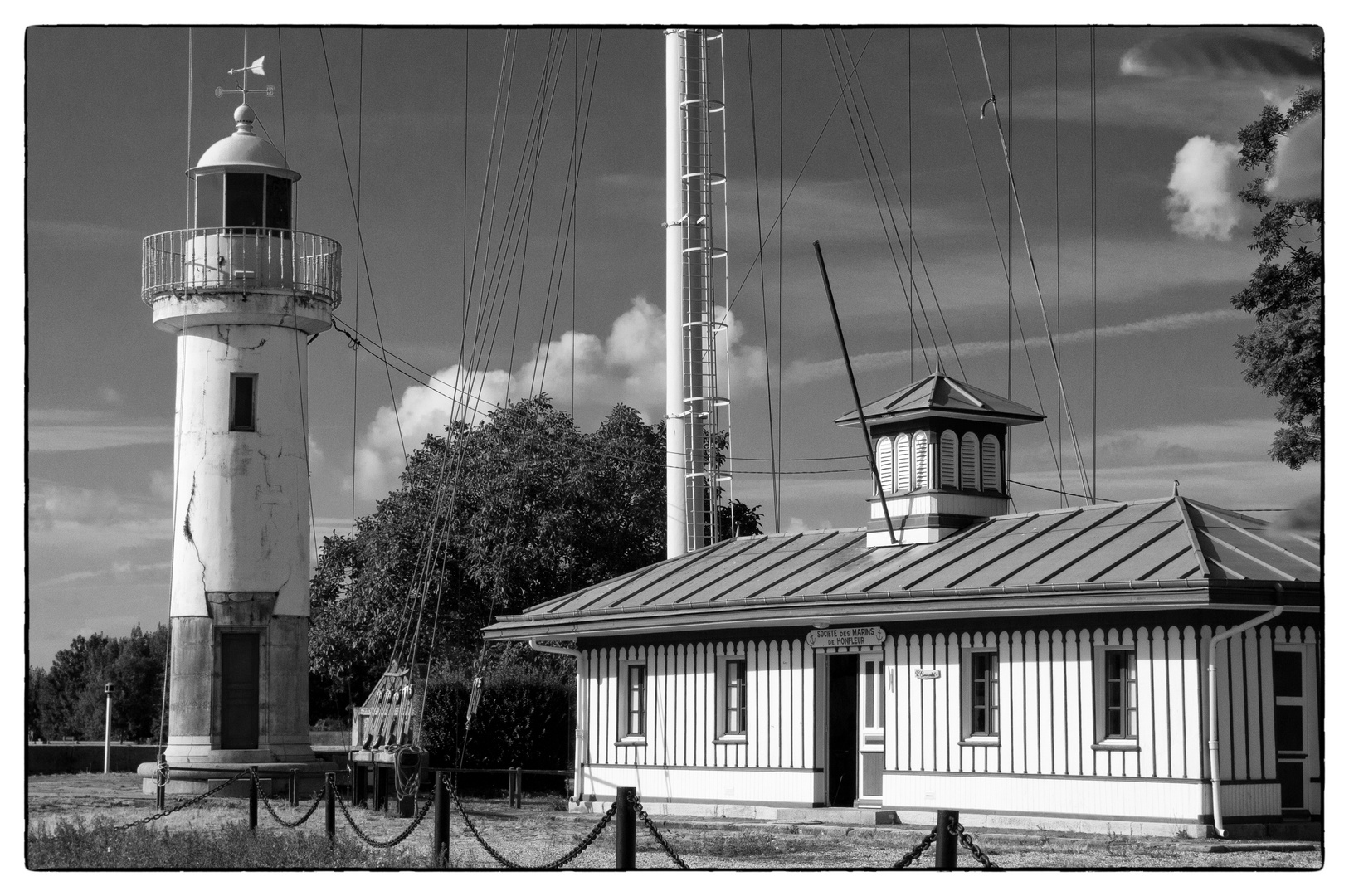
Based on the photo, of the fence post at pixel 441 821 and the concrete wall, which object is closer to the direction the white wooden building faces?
the fence post

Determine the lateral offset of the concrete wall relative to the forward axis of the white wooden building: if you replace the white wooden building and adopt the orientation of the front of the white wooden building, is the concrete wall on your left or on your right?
on your right

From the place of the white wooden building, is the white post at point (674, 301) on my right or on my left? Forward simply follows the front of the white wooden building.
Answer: on my right

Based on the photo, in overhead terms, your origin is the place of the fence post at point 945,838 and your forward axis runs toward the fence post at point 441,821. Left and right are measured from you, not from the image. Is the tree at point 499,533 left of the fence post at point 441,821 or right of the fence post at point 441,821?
right

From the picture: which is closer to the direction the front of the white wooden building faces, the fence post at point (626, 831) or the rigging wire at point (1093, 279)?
the fence post

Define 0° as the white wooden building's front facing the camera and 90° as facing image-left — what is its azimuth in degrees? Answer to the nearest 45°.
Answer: approximately 45°

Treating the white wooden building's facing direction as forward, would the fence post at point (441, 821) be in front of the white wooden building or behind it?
in front

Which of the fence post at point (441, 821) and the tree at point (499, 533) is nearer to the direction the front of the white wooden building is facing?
the fence post

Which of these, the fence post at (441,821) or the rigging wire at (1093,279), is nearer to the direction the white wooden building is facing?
the fence post

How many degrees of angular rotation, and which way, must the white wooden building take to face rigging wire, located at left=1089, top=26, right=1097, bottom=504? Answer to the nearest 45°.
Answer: approximately 135° to its right

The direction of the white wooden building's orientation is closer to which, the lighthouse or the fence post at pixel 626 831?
the fence post
